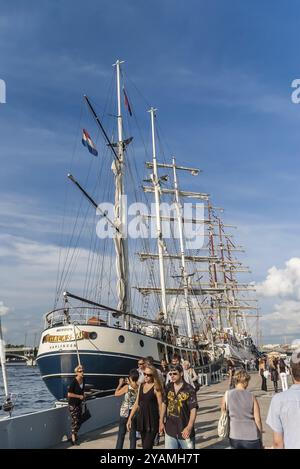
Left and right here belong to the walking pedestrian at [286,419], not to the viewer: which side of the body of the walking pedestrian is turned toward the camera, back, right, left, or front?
back

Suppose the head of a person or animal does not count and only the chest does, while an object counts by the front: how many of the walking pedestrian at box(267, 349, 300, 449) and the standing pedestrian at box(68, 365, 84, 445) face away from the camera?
1

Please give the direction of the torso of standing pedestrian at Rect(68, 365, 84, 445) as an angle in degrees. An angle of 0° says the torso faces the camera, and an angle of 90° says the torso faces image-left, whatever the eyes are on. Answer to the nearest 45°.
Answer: approximately 315°

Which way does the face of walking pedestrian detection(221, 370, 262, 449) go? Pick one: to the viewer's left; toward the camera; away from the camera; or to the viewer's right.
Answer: away from the camera

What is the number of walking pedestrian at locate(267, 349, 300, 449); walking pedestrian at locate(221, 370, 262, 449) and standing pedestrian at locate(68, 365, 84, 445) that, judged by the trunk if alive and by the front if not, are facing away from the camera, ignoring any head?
2

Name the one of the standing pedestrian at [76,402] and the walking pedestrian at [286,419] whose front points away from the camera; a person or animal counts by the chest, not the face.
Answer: the walking pedestrian at [286,419]

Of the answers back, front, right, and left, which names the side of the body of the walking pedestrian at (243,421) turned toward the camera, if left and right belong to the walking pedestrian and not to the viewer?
back

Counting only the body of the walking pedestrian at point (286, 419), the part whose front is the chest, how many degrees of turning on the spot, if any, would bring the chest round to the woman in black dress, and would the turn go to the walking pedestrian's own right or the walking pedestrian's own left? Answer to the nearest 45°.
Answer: approximately 45° to the walking pedestrian's own left
